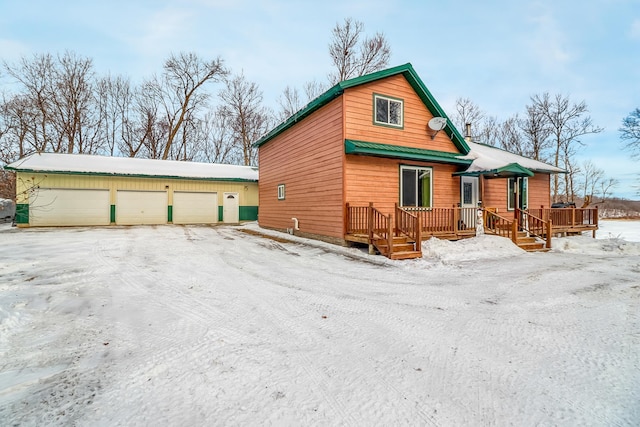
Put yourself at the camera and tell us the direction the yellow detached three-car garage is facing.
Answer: facing the viewer

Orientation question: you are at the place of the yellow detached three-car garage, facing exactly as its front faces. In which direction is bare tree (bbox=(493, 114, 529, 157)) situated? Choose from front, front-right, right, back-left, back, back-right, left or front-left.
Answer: left

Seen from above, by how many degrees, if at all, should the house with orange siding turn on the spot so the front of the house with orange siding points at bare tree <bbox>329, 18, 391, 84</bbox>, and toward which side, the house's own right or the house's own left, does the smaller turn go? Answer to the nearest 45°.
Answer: approximately 135° to the house's own left

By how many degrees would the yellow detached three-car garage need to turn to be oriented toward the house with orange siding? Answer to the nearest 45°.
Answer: approximately 45° to its left

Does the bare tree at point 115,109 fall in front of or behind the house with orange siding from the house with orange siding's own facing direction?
behind

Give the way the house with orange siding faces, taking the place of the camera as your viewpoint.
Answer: facing the viewer and to the right of the viewer

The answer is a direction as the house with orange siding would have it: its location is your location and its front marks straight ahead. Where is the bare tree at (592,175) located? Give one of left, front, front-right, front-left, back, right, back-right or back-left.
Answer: left

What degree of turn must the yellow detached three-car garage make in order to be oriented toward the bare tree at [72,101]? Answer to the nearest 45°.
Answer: approximately 180°

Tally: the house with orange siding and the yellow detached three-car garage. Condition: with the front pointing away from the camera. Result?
0

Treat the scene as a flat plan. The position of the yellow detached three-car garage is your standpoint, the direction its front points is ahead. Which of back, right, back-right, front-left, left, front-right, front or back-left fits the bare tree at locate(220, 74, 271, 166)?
back-left

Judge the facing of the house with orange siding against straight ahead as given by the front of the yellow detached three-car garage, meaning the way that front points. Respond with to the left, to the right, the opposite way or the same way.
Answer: the same way

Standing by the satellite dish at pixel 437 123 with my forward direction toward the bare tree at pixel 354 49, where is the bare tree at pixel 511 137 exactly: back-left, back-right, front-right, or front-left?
front-right

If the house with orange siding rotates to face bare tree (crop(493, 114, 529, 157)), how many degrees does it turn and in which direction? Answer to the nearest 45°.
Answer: approximately 90° to its left

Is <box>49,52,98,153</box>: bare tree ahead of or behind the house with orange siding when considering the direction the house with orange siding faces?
behind
